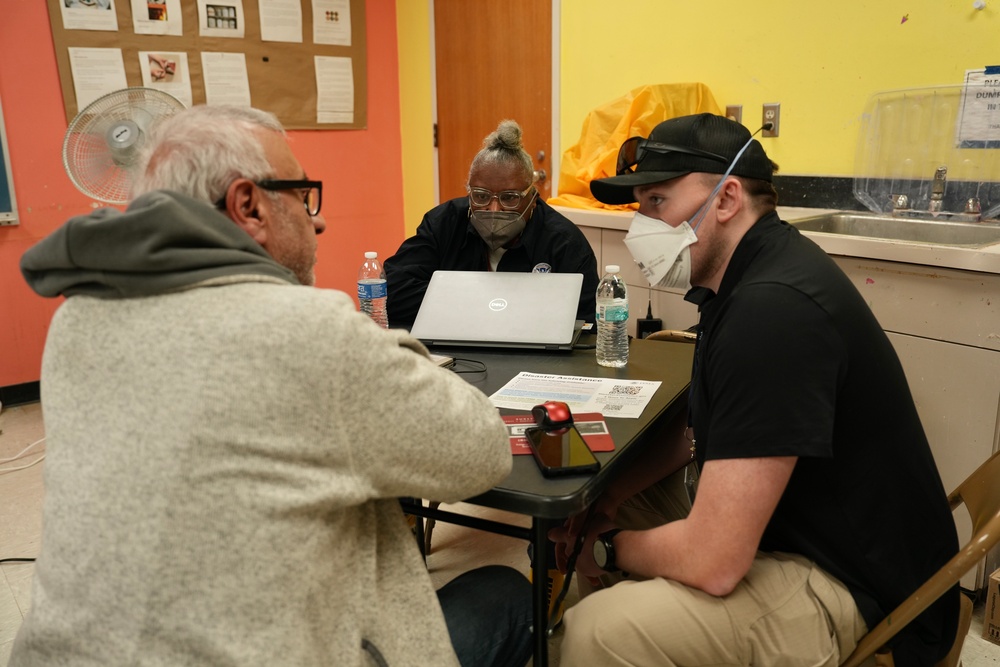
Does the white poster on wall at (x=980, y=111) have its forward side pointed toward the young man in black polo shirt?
yes

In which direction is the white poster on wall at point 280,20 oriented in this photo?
toward the camera

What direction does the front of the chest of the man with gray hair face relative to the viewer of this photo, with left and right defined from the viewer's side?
facing away from the viewer and to the right of the viewer

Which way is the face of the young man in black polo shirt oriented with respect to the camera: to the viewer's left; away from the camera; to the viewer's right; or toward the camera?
to the viewer's left

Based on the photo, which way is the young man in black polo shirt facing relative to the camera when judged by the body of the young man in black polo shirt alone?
to the viewer's left

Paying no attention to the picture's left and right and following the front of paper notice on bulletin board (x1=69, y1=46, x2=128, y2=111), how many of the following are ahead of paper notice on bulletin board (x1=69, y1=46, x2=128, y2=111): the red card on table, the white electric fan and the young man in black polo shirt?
3

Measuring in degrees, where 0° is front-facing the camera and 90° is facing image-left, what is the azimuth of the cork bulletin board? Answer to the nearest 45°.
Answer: approximately 0°

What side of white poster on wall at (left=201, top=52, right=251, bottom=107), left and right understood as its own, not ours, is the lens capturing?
front

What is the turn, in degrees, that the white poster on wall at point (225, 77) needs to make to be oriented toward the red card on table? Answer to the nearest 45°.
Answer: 0° — it already faces it

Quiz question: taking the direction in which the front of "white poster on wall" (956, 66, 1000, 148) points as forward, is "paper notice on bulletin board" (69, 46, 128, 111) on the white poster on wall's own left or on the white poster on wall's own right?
on the white poster on wall's own right

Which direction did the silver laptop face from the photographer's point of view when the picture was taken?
facing away from the viewer

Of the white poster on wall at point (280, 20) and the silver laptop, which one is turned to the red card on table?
the white poster on wall

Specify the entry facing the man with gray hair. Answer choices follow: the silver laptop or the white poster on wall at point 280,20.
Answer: the white poster on wall

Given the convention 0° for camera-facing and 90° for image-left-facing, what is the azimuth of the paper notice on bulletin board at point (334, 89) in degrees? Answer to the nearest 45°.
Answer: approximately 0°

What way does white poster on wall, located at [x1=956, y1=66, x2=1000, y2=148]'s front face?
toward the camera

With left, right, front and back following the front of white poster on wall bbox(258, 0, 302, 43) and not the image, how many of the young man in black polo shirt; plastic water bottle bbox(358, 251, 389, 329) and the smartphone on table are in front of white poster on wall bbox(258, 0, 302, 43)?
3

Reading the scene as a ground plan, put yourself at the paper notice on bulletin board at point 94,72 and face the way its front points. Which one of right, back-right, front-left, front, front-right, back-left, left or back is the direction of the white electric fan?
front

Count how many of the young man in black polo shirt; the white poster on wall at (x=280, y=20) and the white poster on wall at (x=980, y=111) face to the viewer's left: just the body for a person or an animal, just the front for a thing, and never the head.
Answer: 1

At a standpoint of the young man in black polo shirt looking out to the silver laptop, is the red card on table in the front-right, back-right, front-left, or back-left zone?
front-left
